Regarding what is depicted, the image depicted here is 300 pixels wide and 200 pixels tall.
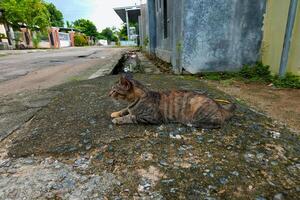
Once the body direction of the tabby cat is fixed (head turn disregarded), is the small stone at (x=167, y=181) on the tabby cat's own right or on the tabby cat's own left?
on the tabby cat's own left

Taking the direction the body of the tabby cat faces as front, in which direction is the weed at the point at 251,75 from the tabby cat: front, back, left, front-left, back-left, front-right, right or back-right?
back-right

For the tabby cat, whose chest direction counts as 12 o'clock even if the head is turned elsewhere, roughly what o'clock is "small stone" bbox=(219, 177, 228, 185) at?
The small stone is roughly at 8 o'clock from the tabby cat.

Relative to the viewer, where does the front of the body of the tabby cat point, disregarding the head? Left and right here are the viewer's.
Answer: facing to the left of the viewer

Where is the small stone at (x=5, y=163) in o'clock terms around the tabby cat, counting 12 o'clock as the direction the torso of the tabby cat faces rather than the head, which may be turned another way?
The small stone is roughly at 11 o'clock from the tabby cat.

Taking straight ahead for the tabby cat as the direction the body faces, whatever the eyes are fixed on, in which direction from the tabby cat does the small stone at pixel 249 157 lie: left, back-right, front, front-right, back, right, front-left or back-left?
back-left

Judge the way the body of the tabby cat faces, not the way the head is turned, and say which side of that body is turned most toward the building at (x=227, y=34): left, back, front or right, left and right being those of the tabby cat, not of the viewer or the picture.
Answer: right

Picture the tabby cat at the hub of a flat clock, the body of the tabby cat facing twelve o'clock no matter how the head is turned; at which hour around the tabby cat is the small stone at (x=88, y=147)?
The small stone is roughly at 11 o'clock from the tabby cat.

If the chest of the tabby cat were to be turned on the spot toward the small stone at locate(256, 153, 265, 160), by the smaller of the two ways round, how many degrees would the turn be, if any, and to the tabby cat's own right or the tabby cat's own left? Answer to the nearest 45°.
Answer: approximately 135° to the tabby cat's own left

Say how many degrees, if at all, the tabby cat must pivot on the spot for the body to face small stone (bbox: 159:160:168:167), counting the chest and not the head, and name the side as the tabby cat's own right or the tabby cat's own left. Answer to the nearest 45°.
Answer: approximately 90° to the tabby cat's own left

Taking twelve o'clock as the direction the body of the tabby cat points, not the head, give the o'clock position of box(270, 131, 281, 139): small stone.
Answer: The small stone is roughly at 6 o'clock from the tabby cat.

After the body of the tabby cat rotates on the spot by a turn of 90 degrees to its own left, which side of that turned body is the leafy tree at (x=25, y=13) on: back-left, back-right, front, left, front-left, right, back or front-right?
back-right

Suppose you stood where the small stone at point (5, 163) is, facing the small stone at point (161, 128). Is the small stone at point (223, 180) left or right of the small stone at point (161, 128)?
right

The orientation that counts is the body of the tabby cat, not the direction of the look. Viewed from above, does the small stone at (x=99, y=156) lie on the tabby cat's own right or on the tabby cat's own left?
on the tabby cat's own left

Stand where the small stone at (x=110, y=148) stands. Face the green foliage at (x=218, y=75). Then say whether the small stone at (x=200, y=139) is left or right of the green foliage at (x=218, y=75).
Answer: right
